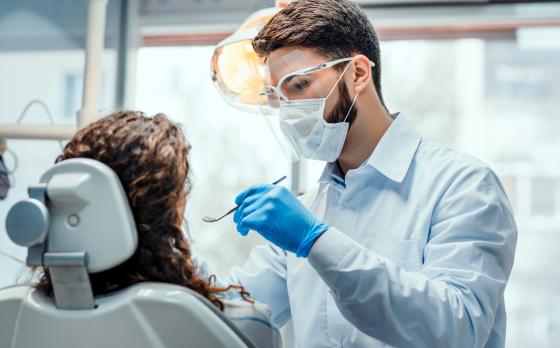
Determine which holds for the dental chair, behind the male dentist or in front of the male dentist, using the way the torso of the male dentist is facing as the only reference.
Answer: in front

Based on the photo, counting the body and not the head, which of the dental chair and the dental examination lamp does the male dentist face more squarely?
the dental chair

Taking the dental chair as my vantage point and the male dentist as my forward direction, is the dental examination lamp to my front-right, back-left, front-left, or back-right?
front-left

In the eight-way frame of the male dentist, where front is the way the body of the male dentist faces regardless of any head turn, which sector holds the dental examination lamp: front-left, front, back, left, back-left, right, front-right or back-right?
right

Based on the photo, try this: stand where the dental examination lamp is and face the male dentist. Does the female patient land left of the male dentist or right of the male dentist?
right

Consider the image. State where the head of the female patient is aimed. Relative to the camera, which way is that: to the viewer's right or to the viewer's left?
to the viewer's right

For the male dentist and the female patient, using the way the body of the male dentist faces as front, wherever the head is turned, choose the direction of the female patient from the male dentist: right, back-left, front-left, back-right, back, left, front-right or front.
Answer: front

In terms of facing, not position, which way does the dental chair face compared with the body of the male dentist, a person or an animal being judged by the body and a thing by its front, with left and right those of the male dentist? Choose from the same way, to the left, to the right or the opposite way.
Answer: the opposite way

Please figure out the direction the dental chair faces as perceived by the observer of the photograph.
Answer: facing away from the viewer and to the right of the viewer
